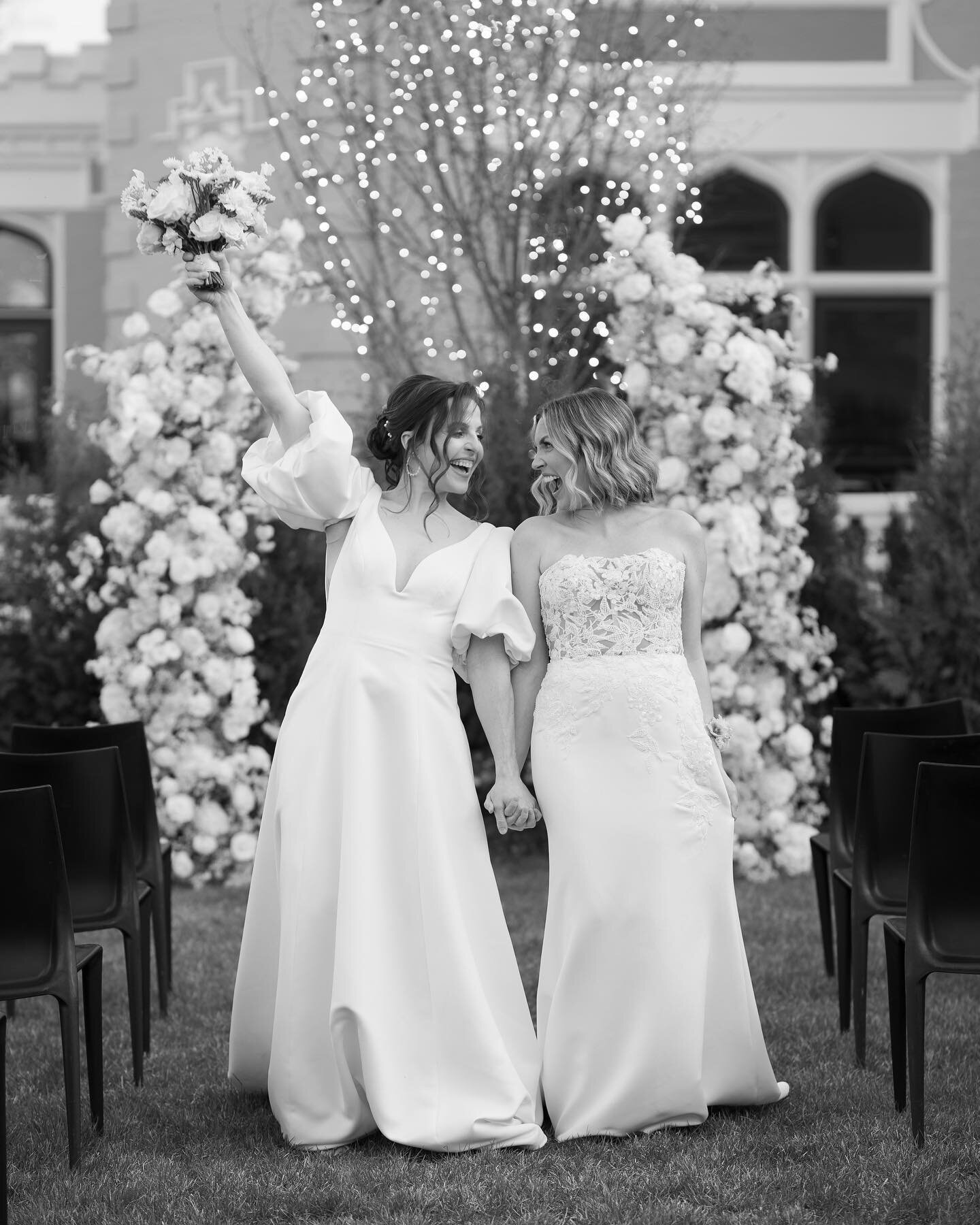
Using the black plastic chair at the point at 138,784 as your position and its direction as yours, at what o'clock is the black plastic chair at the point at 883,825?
the black plastic chair at the point at 883,825 is roughly at 4 o'clock from the black plastic chair at the point at 138,784.

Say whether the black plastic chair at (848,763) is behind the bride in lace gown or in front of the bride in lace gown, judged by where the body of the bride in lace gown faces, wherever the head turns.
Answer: behind

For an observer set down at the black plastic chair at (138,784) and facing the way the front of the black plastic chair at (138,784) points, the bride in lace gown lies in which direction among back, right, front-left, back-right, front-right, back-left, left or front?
back-right

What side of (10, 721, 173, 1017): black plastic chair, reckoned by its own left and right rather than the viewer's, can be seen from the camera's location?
back

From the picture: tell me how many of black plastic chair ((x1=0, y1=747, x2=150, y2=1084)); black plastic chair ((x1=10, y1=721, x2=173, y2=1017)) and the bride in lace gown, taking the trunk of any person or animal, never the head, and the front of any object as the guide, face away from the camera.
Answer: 2

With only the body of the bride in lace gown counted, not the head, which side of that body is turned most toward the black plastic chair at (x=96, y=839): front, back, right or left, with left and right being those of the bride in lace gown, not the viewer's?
right

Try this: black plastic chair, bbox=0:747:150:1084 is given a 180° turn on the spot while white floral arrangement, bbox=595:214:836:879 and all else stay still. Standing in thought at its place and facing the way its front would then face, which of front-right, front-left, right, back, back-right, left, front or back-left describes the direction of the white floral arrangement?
back-left

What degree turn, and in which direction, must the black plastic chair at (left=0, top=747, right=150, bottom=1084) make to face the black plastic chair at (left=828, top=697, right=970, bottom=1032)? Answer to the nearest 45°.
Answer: approximately 90° to its right

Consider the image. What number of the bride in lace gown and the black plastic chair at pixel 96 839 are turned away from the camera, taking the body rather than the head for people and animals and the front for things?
1

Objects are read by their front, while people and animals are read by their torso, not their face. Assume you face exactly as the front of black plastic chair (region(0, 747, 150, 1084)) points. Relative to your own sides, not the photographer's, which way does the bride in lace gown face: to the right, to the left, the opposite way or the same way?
the opposite way

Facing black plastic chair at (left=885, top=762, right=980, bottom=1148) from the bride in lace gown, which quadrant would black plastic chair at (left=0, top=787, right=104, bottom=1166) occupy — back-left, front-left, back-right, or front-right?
back-right

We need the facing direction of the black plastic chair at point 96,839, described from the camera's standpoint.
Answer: facing away from the viewer

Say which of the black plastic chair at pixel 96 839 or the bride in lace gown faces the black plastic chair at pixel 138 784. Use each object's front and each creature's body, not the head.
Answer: the black plastic chair at pixel 96 839

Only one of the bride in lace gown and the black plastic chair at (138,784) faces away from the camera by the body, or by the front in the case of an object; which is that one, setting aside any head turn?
the black plastic chair

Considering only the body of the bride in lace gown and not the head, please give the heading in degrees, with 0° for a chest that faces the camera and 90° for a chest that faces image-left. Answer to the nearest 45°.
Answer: approximately 0°

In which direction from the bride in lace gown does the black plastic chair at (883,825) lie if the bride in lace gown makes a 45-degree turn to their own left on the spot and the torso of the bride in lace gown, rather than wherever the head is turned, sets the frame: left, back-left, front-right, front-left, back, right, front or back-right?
left

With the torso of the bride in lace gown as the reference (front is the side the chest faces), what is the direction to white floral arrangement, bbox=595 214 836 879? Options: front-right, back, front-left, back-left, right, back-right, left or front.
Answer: back
